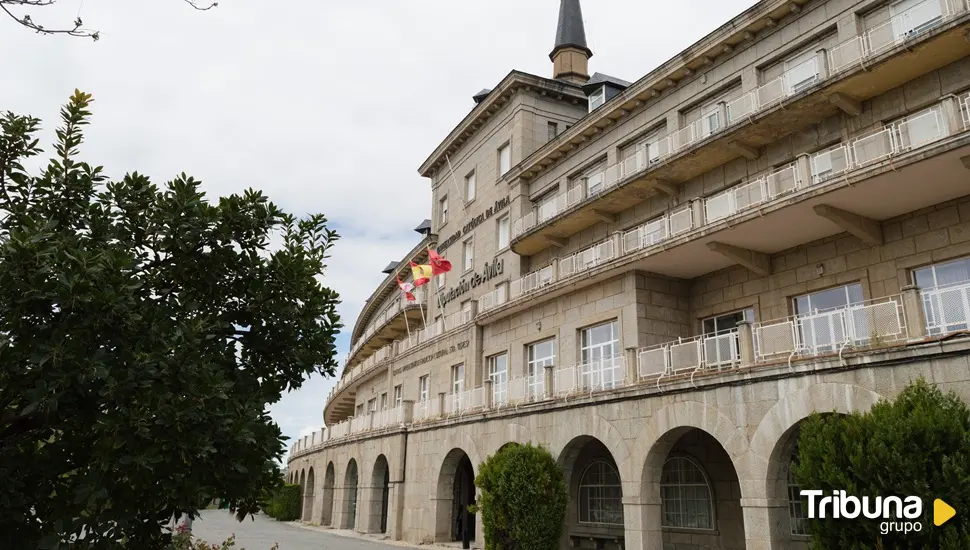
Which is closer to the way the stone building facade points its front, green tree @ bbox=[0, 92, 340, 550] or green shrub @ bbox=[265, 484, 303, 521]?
the green tree

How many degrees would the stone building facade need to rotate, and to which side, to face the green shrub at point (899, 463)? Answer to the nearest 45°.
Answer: approximately 45° to its left

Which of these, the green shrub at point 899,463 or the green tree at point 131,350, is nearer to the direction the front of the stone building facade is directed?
the green tree

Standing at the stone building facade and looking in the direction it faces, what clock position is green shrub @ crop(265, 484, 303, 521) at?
The green shrub is roughly at 3 o'clock from the stone building facade.

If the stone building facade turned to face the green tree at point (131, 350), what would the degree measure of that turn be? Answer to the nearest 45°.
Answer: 0° — it already faces it

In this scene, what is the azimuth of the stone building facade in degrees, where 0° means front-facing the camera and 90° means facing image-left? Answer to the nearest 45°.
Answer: approximately 45°

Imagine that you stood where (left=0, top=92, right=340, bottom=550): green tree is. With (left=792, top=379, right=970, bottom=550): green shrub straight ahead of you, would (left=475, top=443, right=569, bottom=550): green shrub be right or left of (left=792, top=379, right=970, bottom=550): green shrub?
left
